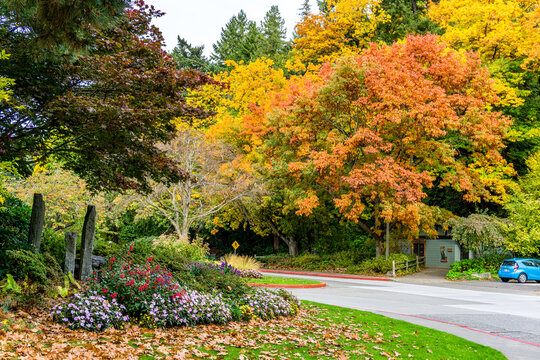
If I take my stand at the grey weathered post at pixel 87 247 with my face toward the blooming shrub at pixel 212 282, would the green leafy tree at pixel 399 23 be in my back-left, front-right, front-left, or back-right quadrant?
front-left

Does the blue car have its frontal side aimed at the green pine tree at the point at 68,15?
no
